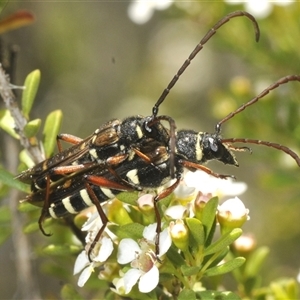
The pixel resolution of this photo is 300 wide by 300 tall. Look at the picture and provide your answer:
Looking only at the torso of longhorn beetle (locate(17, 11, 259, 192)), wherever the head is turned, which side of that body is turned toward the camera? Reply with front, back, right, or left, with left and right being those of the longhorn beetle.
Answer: right

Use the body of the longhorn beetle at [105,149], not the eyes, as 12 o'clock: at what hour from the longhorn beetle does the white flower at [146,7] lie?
The white flower is roughly at 9 o'clock from the longhorn beetle.

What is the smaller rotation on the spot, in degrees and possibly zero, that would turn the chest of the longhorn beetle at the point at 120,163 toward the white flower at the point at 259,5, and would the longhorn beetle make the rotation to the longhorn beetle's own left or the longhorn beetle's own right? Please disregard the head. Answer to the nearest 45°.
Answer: approximately 45° to the longhorn beetle's own left

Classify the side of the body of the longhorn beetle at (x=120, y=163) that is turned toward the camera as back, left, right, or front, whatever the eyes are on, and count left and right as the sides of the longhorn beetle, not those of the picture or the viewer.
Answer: right

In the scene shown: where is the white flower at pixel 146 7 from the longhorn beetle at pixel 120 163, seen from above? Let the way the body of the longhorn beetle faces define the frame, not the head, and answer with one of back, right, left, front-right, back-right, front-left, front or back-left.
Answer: left

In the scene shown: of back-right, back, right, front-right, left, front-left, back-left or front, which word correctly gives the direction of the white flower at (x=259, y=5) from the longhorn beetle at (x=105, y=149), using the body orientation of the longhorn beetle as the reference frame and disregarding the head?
front-left
